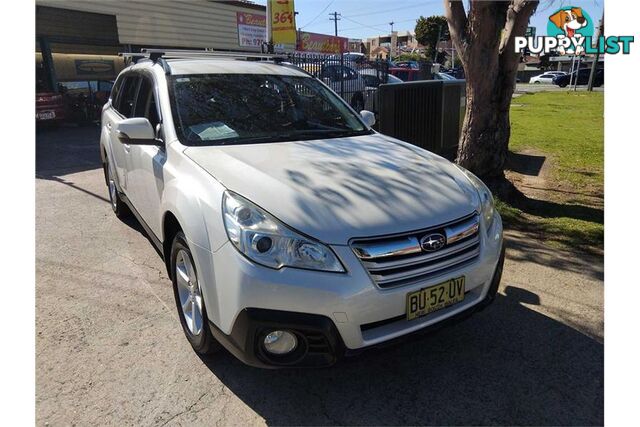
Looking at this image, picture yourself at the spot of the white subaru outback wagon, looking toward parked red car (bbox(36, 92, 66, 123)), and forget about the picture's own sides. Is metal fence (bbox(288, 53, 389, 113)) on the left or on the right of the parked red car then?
right

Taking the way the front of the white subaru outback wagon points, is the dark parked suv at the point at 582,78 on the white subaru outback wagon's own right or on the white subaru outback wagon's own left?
on the white subaru outback wagon's own left

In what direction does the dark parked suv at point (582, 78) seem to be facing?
to the viewer's left

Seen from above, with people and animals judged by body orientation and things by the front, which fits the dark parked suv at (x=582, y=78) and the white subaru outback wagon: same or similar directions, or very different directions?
very different directions

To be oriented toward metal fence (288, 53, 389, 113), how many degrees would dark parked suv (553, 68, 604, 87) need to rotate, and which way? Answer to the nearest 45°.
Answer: approximately 90° to its left

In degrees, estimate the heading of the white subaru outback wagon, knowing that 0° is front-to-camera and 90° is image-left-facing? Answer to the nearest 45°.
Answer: approximately 315°

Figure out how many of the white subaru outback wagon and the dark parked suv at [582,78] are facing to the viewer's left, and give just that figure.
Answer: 1

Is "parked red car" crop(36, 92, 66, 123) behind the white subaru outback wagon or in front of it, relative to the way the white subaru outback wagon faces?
behind

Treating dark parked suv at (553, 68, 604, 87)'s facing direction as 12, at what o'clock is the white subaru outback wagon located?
The white subaru outback wagon is roughly at 9 o'clock from the dark parked suv.

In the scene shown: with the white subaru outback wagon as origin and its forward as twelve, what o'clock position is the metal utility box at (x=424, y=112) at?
The metal utility box is roughly at 8 o'clock from the white subaru outback wagon.
